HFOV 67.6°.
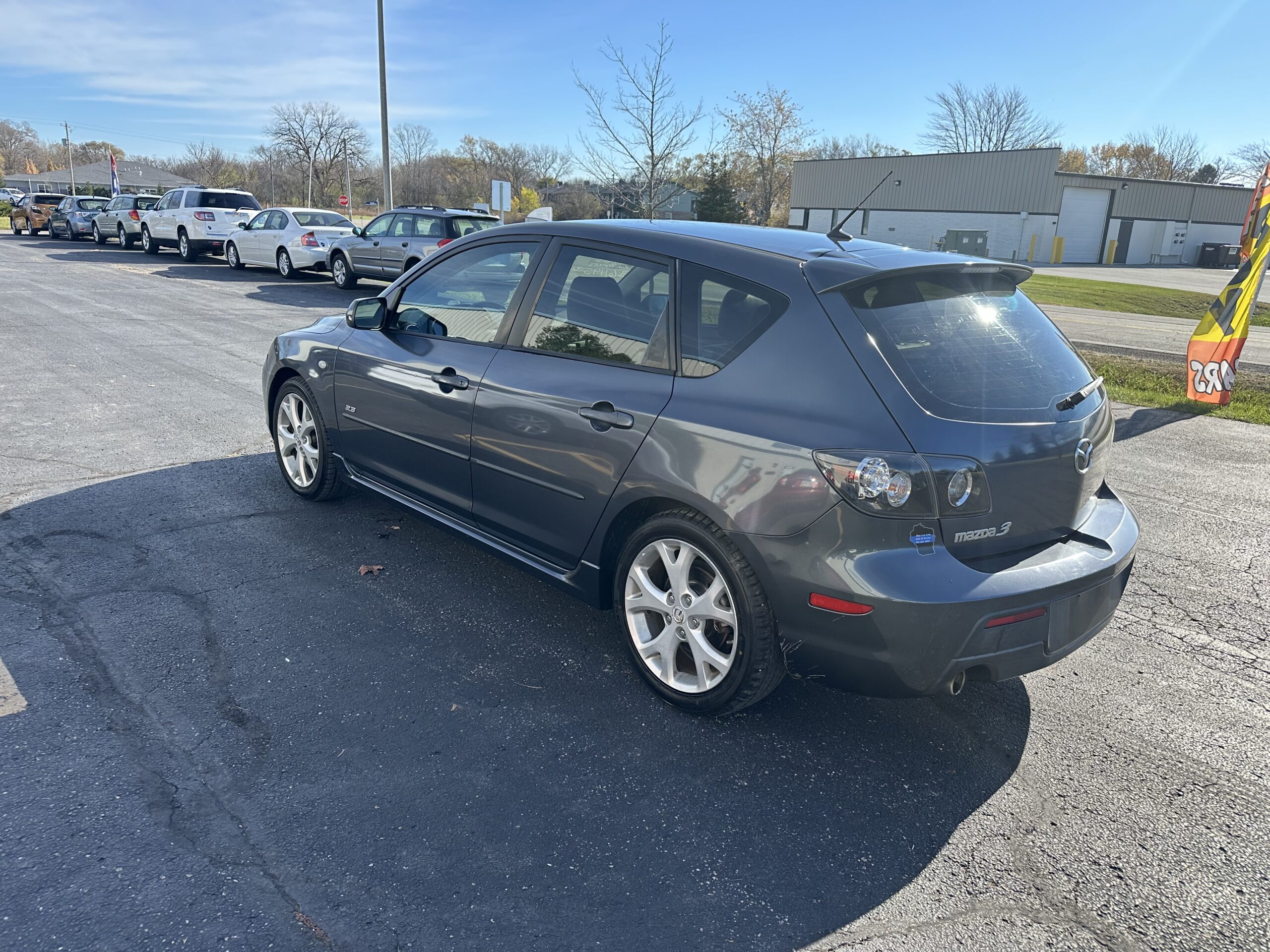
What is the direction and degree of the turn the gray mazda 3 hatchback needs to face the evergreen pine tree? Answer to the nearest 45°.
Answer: approximately 45° to its right

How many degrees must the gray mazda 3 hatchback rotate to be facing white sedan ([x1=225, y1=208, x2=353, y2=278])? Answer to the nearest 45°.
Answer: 0° — it already faces it

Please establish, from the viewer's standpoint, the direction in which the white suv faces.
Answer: facing away from the viewer and to the left of the viewer

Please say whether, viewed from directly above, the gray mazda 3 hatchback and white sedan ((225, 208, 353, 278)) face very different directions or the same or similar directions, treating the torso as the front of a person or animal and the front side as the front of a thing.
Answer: same or similar directions

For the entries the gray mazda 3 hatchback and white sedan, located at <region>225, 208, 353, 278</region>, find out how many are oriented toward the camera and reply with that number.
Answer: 0

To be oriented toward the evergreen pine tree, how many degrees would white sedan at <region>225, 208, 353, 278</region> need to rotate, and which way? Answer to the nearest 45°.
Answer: approximately 90° to its right

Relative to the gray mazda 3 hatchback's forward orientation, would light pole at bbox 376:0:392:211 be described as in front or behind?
in front

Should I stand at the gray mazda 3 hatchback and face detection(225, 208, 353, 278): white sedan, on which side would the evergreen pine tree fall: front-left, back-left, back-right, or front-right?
front-right

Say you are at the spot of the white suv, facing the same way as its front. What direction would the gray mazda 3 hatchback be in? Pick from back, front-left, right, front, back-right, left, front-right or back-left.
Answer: back-left

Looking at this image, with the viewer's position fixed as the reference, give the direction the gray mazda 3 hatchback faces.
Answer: facing away from the viewer and to the left of the viewer

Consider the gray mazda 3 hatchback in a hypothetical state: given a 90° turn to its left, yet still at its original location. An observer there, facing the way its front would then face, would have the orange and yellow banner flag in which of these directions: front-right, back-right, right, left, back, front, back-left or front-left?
back

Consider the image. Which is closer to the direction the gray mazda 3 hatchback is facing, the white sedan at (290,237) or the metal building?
the white sedan

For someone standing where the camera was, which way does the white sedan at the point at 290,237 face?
facing away from the viewer and to the left of the viewer

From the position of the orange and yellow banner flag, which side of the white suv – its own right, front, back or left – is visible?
back

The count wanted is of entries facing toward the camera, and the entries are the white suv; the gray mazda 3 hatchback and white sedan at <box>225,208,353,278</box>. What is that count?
0
